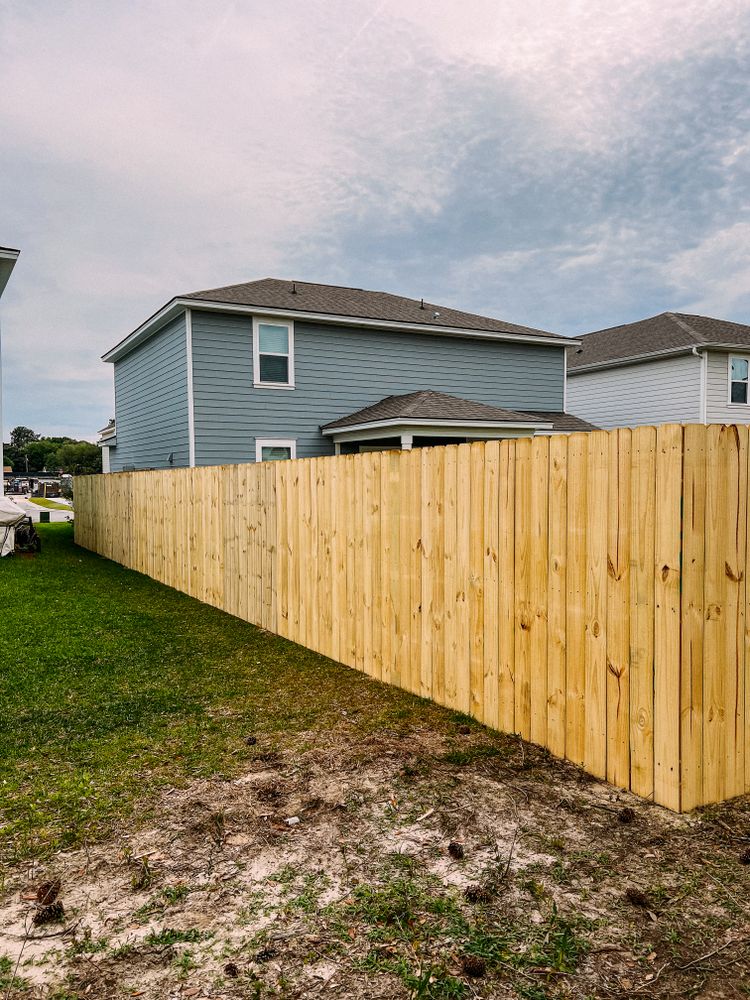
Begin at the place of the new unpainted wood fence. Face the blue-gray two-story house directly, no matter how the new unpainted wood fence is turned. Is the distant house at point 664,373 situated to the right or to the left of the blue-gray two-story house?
right

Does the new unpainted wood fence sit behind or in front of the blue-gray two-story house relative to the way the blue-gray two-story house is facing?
behind

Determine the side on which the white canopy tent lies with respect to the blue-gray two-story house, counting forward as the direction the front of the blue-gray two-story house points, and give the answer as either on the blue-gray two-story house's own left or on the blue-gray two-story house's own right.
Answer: on the blue-gray two-story house's own left

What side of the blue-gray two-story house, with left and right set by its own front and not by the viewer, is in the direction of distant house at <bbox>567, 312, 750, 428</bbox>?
right

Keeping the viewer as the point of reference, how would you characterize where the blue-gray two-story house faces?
facing away from the viewer and to the left of the viewer
